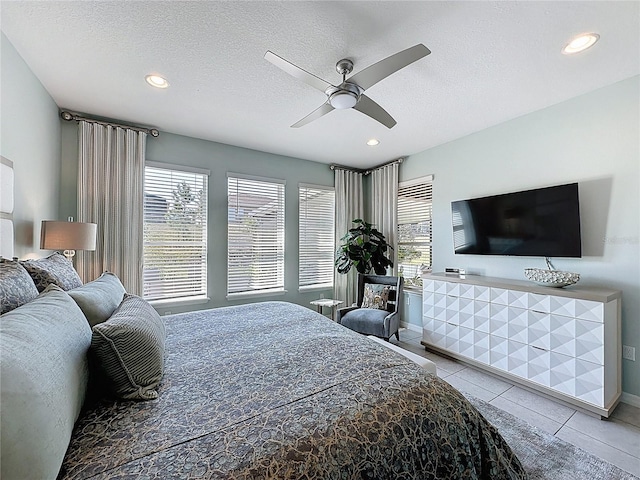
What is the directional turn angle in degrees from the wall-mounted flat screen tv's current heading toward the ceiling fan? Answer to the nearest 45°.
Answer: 0° — it already faces it

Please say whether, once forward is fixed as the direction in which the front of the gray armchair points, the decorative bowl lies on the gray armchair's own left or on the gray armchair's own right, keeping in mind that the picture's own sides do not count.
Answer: on the gray armchair's own left

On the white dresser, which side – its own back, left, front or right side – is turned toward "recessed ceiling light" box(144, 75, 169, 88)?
front

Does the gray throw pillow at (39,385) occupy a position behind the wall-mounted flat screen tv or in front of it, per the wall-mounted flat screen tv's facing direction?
in front

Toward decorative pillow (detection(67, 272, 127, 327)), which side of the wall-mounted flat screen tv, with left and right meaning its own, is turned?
front

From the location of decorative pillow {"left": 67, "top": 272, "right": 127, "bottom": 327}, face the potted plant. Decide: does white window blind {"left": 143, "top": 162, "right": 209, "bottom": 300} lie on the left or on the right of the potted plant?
left

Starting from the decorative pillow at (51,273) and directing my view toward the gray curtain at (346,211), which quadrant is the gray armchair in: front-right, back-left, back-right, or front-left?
front-right

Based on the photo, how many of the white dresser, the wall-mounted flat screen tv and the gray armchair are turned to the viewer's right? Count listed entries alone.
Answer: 0

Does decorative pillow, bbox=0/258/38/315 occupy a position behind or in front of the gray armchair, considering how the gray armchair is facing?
in front

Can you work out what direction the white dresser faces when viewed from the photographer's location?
facing the viewer and to the left of the viewer

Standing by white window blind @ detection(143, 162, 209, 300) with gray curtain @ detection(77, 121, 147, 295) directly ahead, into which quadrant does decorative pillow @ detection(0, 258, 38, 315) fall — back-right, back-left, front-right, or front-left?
front-left

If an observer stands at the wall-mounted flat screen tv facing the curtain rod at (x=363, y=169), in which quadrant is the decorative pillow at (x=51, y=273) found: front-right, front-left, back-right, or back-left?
front-left

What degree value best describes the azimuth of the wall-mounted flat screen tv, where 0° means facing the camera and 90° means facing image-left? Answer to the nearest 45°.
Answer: approximately 45°

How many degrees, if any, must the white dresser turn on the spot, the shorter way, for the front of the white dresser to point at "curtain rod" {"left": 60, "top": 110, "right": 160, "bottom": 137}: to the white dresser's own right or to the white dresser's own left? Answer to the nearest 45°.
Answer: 0° — it already faces it

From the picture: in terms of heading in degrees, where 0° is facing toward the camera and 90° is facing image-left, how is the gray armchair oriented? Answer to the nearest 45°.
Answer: approximately 45°
